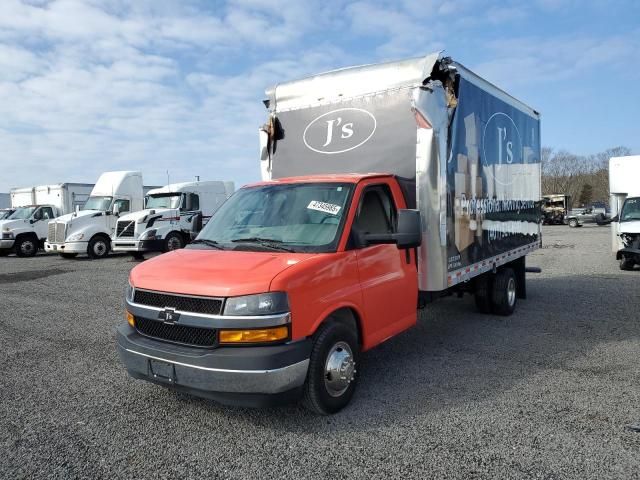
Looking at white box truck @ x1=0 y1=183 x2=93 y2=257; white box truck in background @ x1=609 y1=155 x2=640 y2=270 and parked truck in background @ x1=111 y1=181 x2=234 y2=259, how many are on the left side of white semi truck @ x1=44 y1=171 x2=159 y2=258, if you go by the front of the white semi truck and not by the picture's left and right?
2

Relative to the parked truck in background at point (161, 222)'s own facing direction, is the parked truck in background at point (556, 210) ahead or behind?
behind

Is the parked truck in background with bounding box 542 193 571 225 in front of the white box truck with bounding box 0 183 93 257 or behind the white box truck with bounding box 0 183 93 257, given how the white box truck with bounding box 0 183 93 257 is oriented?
behind

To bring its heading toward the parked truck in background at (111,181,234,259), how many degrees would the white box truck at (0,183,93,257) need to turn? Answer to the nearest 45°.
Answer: approximately 90° to its left

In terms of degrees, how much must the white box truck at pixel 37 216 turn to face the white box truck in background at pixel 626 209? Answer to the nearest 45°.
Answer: approximately 90° to its left

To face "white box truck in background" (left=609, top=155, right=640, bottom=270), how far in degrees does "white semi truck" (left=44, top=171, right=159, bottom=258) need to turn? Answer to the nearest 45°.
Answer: approximately 90° to its left

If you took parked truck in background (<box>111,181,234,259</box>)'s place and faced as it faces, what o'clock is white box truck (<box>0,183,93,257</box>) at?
The white box truck is roughly at 3 o'clock from the parked truck in background.

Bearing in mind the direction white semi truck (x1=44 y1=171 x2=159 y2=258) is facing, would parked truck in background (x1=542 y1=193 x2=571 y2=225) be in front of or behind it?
behind

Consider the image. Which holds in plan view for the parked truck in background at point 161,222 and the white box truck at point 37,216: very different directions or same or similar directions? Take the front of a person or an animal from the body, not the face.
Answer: same or similar directions

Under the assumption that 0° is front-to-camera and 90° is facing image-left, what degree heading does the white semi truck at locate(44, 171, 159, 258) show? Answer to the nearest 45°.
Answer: approximately 45°

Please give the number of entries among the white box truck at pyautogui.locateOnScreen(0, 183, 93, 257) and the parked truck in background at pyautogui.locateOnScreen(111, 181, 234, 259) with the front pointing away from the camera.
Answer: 0
